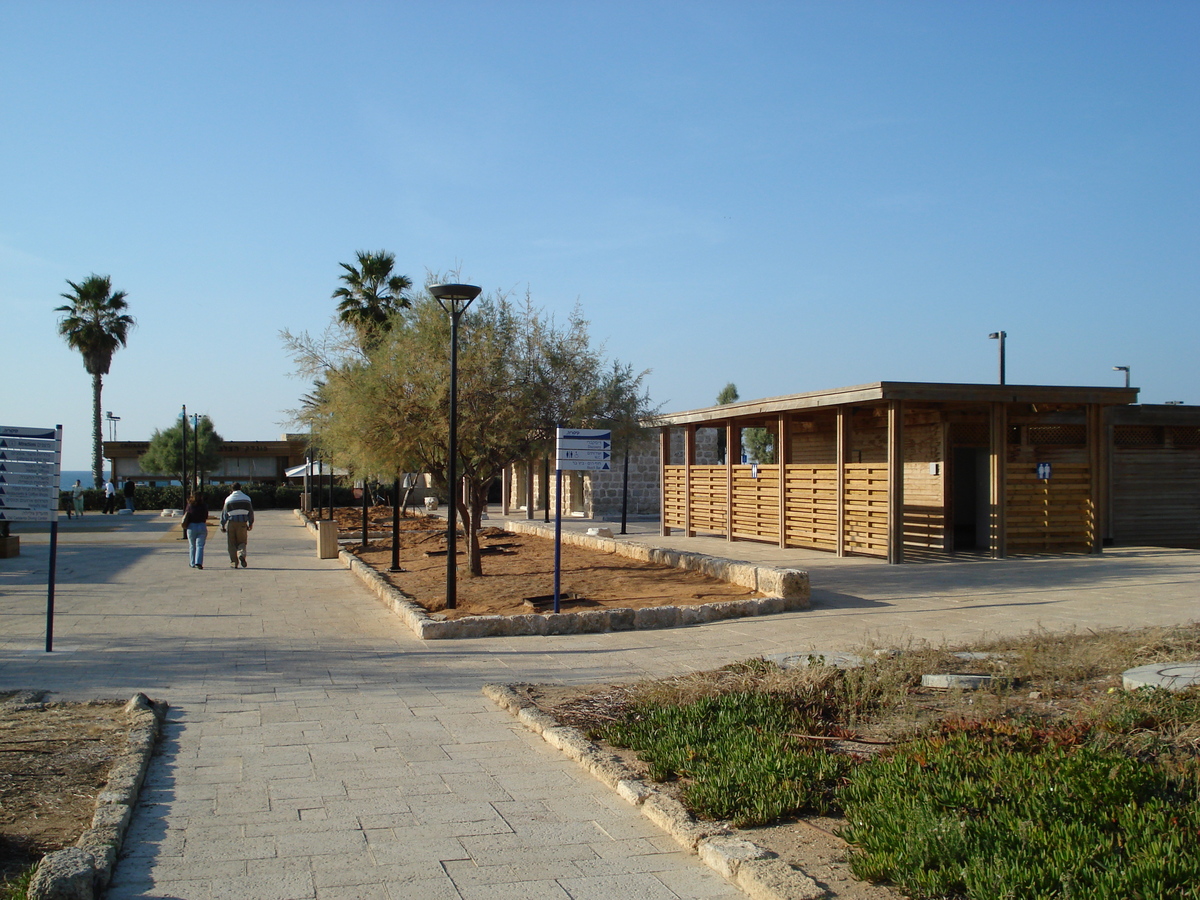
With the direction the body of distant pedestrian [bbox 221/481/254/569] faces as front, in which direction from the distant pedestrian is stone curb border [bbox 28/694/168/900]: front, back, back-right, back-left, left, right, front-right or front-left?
back

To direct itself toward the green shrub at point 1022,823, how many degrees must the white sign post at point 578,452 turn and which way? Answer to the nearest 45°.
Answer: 0° — it already faces it

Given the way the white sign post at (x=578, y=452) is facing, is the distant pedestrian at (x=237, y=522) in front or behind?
behind

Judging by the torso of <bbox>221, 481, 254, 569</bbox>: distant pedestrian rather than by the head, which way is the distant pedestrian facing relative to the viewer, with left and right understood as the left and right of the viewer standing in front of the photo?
facing away from the viewer

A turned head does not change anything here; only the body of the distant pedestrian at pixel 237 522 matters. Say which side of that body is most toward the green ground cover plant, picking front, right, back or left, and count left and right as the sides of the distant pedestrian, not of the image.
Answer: back

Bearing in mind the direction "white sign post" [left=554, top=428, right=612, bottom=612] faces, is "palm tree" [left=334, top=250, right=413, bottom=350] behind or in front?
behind

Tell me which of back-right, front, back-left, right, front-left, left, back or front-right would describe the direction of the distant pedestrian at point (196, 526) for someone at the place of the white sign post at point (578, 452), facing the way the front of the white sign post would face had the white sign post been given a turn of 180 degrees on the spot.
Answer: front-left

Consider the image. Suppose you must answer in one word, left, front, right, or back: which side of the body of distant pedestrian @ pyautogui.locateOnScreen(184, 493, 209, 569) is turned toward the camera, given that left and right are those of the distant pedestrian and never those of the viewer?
back

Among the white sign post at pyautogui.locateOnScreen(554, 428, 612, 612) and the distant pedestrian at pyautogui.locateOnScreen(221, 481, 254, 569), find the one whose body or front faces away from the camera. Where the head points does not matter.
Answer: the distant pedestrian

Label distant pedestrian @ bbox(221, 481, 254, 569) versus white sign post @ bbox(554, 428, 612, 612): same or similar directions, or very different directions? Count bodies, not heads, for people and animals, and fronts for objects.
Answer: very different directions

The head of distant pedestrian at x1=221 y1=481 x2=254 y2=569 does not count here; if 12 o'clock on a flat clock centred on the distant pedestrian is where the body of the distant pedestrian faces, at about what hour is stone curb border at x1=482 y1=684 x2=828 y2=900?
The stone curb border is roughly at 6 o'clock from the distant pedestrian.

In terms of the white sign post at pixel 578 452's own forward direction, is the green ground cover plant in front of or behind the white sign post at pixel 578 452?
in front

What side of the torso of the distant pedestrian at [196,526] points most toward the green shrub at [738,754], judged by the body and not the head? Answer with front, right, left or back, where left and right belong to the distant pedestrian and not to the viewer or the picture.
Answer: back

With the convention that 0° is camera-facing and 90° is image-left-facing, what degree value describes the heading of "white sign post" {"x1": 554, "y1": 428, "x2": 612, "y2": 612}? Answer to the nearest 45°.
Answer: approximately 0°
